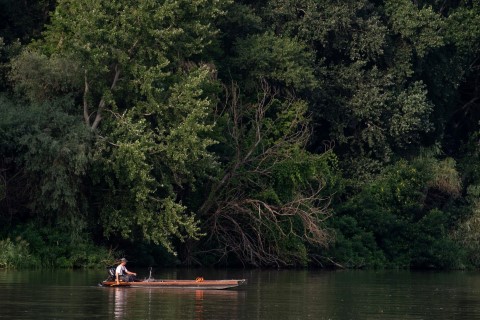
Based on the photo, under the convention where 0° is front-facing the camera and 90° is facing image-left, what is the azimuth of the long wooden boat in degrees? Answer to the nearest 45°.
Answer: approximately 270°
